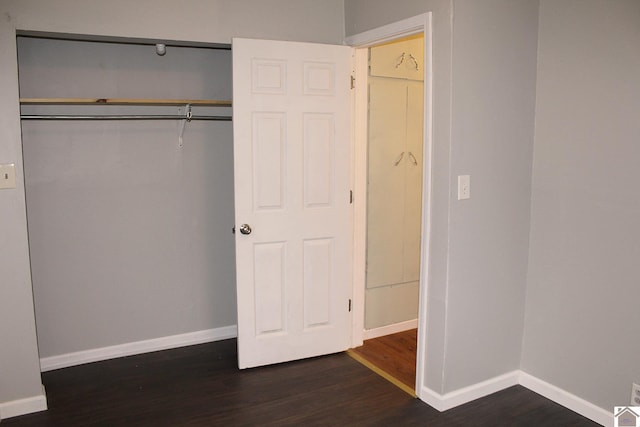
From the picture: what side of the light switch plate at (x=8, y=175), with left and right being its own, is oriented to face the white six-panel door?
left

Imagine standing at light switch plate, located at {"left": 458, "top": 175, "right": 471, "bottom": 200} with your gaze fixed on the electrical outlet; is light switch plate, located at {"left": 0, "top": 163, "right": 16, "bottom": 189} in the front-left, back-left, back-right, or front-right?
back-right

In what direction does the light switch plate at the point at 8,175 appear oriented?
toward the camera

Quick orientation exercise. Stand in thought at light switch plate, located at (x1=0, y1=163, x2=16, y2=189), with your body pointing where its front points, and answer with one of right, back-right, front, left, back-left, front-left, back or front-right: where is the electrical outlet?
front-left

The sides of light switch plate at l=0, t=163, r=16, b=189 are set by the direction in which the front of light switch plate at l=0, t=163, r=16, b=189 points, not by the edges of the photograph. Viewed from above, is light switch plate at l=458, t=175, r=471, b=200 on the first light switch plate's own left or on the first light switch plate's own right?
on the first light switch plate's own left
